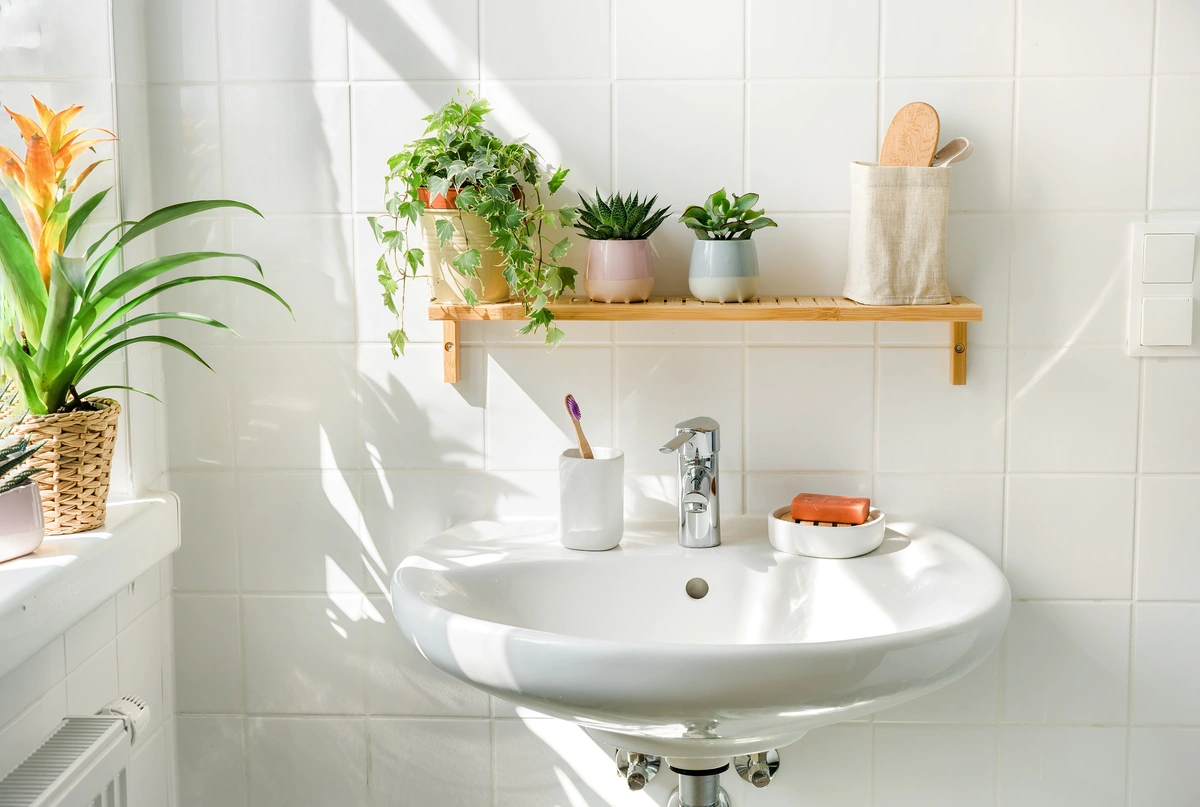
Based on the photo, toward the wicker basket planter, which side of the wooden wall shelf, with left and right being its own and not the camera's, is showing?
right

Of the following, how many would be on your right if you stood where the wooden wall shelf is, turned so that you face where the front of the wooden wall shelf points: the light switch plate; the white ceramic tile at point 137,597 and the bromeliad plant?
2

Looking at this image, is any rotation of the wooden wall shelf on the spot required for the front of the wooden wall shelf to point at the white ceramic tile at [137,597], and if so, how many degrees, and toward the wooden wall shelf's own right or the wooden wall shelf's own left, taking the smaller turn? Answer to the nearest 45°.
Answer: approximately 90° to the wooden wall shelf's own right

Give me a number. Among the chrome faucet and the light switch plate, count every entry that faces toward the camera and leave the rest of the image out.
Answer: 2

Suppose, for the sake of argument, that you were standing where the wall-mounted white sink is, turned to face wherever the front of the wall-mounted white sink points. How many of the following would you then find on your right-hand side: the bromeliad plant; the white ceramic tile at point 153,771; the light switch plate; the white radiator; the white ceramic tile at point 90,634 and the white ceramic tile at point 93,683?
5

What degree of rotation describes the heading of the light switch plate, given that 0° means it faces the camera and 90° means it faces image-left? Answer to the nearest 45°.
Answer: approximately 0°

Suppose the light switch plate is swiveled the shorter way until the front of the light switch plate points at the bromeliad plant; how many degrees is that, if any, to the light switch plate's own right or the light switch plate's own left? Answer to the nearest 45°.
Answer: approximately 45° to the light switch plate's own right
